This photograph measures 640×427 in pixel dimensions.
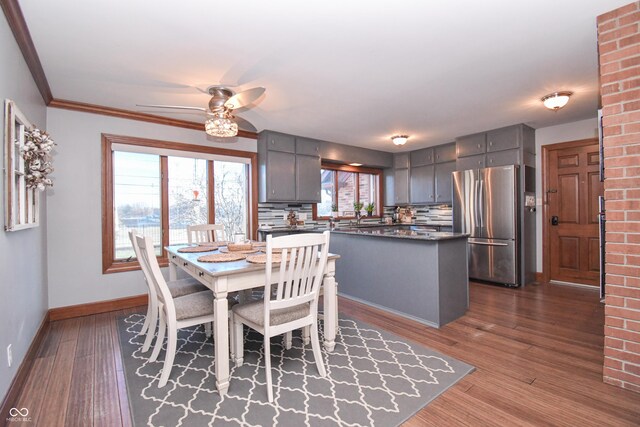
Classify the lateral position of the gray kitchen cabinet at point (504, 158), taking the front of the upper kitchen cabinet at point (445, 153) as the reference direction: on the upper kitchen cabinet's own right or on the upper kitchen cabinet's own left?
on the upper kitchen cabinet's own left

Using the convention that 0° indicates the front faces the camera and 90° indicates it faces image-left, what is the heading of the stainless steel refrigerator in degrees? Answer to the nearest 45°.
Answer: approximately 45°

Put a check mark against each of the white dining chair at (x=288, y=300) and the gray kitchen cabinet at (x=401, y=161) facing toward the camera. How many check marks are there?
1

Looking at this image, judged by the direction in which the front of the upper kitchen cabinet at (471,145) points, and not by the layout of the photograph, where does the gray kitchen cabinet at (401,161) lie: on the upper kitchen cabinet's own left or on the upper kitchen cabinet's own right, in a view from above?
on the upper kitchen cabinet's own right

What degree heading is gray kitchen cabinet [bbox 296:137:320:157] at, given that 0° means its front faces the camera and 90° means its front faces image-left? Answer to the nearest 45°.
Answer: approximately 315°

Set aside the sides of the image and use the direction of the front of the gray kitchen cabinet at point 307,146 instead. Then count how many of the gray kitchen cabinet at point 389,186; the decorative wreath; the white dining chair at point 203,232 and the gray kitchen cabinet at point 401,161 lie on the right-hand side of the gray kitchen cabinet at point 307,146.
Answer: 2

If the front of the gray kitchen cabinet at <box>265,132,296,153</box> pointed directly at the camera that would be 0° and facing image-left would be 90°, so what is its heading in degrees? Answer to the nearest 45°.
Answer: approximately 315°
